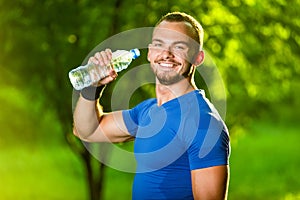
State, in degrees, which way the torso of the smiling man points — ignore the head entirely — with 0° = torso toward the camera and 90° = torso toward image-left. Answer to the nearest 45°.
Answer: approximately 45°
